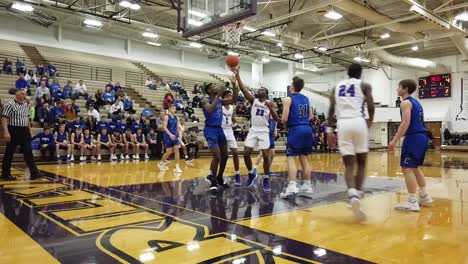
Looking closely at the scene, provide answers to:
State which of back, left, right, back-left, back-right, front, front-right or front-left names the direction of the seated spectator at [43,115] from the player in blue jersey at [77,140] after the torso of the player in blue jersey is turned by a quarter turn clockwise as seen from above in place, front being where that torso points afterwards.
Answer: right

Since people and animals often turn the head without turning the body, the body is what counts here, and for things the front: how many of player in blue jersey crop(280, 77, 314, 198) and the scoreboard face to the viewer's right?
0

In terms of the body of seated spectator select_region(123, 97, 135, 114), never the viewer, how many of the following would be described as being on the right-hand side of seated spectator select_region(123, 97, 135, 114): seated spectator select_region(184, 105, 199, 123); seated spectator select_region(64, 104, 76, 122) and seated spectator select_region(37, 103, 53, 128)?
2

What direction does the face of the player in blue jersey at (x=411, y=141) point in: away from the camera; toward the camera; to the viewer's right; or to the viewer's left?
to the viewer's left

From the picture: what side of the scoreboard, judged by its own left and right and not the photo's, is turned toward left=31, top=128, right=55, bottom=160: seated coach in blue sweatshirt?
front

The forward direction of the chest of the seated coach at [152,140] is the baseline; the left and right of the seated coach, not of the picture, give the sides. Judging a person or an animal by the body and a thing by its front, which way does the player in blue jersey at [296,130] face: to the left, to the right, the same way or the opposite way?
the opposite way

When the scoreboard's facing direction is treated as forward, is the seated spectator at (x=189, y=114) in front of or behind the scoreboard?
in front

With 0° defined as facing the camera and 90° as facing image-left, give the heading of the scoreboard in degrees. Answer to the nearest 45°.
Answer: approximately 45°

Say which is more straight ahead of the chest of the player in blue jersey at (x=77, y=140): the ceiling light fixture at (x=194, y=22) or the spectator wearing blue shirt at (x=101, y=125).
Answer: the ceiling light fixture

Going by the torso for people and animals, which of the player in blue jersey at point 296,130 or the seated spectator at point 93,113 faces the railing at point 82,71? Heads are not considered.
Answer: the player in blue jersey

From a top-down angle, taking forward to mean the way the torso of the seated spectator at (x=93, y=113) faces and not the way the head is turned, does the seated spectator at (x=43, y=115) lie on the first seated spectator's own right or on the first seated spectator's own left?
on the first seated spectator's own right

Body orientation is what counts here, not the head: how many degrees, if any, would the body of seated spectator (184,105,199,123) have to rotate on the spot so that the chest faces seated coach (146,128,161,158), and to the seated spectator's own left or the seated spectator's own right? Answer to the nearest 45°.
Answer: approximately 45° to the seated spectator's own right
